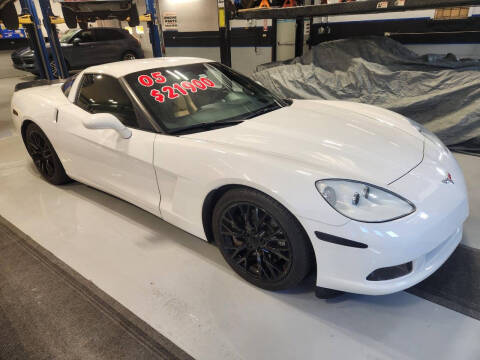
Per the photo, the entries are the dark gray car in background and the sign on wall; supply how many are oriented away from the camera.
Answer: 0

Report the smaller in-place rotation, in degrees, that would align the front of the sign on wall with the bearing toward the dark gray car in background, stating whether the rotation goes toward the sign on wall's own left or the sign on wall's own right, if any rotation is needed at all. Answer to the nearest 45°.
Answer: approximately 90° to the sign on wall's own right

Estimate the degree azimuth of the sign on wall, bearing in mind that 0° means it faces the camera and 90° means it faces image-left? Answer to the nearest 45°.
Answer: approximately 0°

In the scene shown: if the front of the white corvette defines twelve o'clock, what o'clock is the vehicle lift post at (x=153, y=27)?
The vehicle lift post is roughly at 7 o'clock from the white corvette.

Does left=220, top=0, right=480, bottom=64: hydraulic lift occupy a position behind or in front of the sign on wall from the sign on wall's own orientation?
in front

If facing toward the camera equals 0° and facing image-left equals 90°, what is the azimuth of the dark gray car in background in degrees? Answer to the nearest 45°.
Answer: approximately 45°

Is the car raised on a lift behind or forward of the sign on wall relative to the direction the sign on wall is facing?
forward

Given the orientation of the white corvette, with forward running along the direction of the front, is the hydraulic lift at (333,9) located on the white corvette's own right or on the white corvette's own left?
on the white corvette's own left

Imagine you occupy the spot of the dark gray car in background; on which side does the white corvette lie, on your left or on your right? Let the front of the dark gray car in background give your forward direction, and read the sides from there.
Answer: on your left

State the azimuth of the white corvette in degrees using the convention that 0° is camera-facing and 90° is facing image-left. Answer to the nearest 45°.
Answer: approximately 315°

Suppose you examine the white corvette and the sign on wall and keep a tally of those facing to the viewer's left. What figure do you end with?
0
